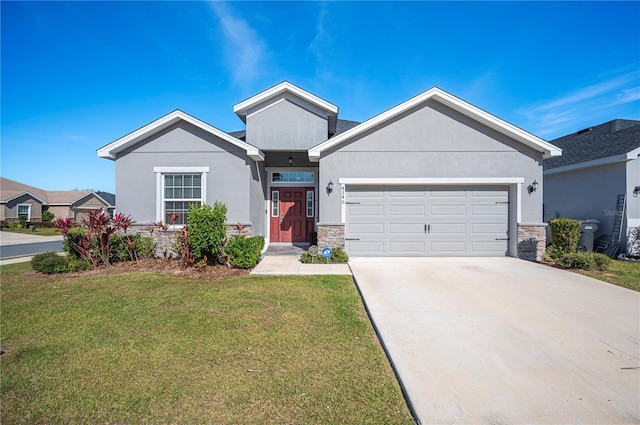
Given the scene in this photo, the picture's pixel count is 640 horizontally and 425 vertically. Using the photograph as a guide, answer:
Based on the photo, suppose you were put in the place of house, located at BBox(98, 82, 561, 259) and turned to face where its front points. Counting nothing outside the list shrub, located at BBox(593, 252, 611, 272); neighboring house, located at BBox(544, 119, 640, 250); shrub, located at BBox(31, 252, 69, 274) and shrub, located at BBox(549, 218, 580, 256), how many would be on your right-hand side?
1

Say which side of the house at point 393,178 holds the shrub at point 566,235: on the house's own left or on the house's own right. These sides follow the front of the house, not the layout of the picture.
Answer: on the house's own left

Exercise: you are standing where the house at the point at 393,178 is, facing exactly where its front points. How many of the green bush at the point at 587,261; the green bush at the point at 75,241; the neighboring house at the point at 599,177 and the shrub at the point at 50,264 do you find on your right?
2

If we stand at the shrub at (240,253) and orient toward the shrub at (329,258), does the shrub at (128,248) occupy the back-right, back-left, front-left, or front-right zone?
back-left

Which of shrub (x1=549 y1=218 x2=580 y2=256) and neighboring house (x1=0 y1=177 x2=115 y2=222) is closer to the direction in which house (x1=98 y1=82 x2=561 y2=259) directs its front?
the shrub

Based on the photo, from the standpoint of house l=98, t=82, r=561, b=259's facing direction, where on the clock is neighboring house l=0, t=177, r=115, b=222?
The neighboring house is roughly at 4 o'clock from the house.

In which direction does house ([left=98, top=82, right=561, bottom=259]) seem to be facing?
toward the camera

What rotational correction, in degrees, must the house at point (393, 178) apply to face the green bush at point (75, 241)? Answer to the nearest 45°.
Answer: approximately 90° to its right

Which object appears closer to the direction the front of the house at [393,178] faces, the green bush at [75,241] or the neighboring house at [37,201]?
the green bush

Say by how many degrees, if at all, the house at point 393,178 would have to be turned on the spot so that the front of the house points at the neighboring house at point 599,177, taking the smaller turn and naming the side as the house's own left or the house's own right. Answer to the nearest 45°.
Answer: approximately 90° to the house's own left

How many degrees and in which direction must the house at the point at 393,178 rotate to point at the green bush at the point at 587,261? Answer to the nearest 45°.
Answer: approximately 90° to its left

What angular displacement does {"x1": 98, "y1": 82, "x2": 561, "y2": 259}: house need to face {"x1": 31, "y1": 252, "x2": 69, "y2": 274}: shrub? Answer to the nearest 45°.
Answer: approximately 90° to its right
